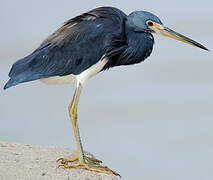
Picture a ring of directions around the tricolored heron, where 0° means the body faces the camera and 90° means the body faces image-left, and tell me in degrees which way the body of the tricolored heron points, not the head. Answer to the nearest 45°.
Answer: approximately 270°
